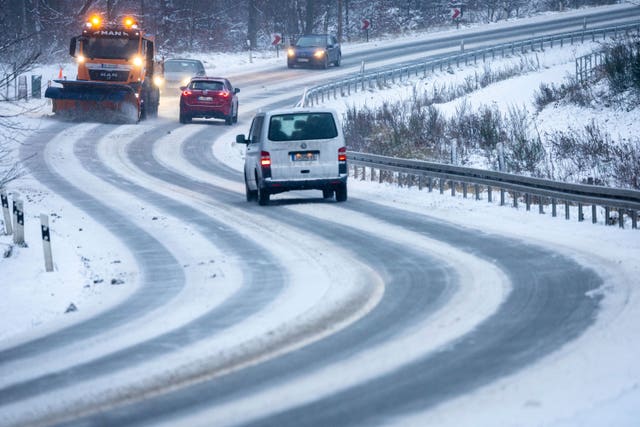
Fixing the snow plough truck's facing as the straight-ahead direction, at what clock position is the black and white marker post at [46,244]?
The black and white marker post is roughly at 12 o'clock from the snow plough truck.

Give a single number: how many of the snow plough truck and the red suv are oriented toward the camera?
1

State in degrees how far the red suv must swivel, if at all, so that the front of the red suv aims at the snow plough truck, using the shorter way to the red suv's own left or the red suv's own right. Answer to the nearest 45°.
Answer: approximately 135° to the red suv's own left

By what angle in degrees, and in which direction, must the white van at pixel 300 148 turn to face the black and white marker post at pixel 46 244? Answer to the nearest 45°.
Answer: approximately 135° to its left

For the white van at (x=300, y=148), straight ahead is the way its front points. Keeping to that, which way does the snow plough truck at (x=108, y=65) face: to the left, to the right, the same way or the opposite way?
the opposite way

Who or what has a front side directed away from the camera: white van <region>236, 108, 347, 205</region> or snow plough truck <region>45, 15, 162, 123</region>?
the white van

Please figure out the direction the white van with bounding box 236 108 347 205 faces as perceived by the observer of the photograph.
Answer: facing away from the viewer

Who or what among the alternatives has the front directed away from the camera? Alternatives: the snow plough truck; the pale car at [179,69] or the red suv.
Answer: the red suv

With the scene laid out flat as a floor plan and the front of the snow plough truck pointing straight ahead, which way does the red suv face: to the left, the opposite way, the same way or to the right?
the opposite way

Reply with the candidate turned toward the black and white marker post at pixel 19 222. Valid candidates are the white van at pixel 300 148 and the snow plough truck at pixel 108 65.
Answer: the snow plough truck

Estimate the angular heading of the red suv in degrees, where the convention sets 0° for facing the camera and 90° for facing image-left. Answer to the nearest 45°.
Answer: approximately 180°

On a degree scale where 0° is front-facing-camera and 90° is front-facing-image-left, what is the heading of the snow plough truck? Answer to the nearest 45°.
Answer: approximately 0°
